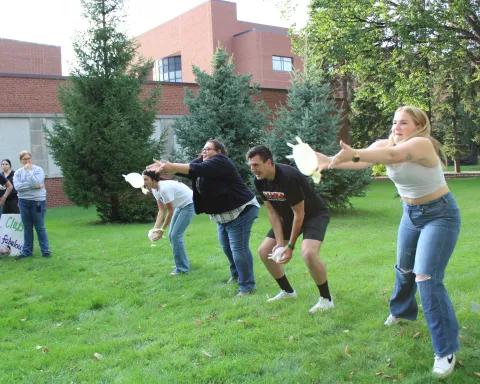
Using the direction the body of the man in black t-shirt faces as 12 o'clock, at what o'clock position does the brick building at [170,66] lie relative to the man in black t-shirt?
The brick building is roughly at 4 o'clock from the man in black t-shirt.

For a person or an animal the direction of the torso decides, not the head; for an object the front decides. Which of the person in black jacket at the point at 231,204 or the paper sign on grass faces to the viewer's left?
the person in black jacket

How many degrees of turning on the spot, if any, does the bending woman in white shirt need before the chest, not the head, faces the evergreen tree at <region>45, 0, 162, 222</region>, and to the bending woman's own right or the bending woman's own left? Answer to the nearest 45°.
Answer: approximately 90° to the bending woman's own right

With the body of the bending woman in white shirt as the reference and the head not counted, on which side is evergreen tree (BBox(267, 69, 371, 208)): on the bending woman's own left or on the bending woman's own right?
on the bending woman's own right

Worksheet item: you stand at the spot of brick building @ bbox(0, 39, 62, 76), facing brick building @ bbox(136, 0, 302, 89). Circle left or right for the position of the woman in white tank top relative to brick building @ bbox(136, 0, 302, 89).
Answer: right

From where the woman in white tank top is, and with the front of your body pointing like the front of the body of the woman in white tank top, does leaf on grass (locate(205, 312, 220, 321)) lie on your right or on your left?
on your right

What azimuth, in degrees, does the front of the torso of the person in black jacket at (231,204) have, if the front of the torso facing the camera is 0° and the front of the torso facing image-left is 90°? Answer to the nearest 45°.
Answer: approximately 90°

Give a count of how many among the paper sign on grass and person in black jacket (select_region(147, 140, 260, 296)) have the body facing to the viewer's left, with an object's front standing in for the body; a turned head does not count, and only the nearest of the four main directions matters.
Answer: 1

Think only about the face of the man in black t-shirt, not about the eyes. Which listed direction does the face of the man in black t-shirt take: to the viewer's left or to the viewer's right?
to the viewer's left

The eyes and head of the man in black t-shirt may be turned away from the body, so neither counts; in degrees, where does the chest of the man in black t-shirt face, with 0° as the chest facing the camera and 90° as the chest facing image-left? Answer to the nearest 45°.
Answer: approximately 45°

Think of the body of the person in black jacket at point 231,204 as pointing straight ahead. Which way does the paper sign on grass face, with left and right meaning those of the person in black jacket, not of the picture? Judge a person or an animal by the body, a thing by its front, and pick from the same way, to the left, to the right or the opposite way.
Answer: to the left

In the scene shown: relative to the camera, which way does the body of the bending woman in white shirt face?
to the viewer's left

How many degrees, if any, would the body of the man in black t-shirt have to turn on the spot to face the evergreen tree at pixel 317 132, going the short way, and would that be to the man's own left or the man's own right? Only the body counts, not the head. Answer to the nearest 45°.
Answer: approximately 135° to the man's own right

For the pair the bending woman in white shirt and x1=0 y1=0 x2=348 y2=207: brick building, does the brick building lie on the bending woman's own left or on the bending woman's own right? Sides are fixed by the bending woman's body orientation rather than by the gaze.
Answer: on the bending woman's own right

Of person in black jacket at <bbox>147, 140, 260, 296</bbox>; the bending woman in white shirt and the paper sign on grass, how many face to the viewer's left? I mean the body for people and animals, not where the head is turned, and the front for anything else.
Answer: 2

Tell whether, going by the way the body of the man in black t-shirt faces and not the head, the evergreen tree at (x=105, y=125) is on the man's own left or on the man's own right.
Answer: on the man's own right
